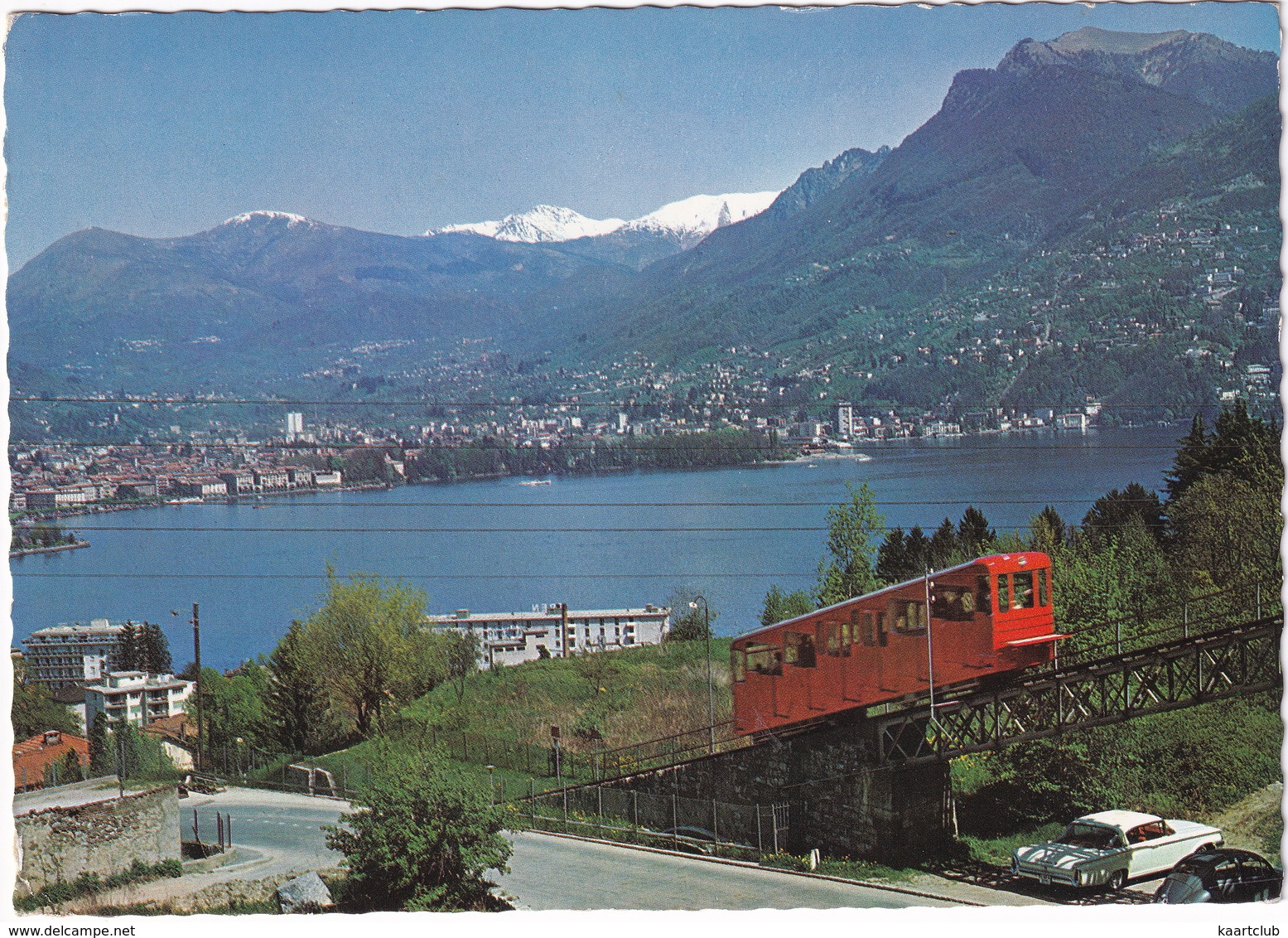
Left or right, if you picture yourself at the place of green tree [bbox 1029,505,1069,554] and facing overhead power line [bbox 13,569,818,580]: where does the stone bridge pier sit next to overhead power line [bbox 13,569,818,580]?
left

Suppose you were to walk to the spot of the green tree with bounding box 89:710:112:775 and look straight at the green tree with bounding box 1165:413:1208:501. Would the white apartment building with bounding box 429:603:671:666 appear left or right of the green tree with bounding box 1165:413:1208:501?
left
